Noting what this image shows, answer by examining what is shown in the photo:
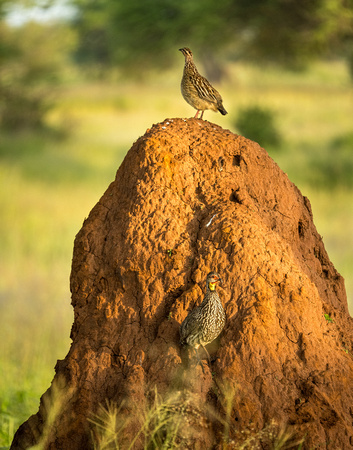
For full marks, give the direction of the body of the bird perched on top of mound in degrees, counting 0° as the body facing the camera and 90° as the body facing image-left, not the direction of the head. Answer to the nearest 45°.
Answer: approximately 90°

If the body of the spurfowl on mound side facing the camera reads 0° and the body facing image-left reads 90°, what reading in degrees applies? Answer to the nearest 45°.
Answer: approximately 315°

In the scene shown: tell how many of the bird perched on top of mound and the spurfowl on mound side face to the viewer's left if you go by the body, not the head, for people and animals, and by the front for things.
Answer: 1

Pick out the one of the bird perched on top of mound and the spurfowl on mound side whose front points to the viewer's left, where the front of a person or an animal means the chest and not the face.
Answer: the bird perched on top of mound
